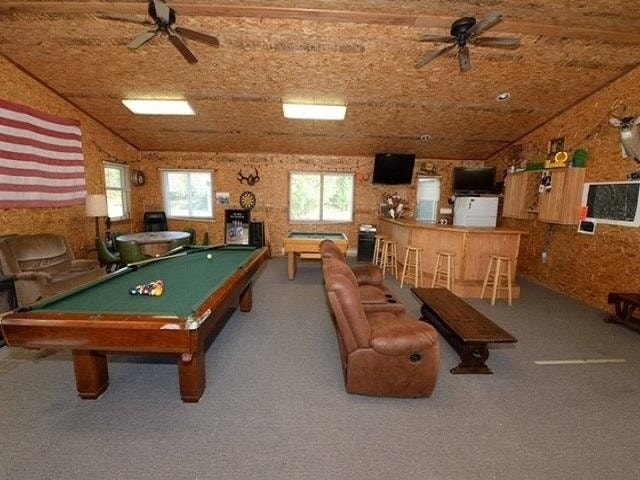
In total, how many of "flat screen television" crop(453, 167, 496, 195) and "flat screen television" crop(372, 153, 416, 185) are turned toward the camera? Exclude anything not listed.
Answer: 2

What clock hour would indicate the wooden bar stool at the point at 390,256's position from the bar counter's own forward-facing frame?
The wooden bar stool is roughly at 2 o'clock from the bar counter.

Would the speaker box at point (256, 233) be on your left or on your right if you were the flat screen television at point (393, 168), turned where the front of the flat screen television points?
on your right

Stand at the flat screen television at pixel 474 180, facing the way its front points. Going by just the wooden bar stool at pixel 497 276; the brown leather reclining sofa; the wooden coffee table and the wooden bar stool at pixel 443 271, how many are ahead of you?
4

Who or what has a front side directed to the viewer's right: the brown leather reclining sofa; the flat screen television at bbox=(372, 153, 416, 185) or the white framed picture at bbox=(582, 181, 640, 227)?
the brown leather reclining sofa

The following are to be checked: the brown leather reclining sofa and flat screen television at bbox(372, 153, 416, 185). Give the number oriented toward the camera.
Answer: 1

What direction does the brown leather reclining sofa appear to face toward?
to the viewer's right

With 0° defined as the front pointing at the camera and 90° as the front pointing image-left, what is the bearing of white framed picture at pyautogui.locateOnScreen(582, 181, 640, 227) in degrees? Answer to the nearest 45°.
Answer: approximately 45°

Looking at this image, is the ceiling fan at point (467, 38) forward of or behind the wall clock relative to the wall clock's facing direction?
forward

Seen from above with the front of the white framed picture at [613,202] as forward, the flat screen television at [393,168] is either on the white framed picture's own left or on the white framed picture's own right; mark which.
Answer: on the white framed picture's own right

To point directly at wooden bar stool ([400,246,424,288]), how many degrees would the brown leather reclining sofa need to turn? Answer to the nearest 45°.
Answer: approximately 90° to its left

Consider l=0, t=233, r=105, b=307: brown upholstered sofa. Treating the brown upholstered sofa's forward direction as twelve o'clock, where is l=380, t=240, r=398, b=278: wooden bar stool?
The wooden bar stool is roughly at 11 o'clock from the brown upholstered sofa.

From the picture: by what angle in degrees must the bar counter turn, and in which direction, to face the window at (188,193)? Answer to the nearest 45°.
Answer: approximately 45° to its right

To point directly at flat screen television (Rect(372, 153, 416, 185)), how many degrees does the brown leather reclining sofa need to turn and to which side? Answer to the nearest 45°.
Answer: approximately 90° to its left
